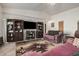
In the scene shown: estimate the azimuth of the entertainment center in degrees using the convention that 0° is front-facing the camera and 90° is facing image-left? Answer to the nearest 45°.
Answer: approximately 315°

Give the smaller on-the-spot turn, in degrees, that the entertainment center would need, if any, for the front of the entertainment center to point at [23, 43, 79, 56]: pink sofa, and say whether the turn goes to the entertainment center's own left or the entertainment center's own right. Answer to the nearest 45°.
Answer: approximately 45° to the entertainment center's own left
